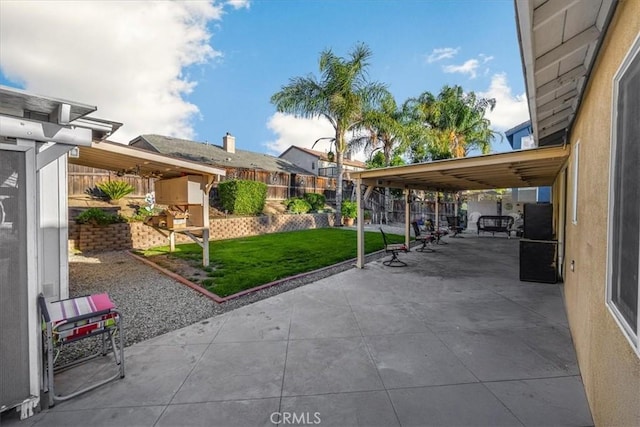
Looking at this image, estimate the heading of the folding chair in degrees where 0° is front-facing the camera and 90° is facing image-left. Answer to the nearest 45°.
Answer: approximately 315°

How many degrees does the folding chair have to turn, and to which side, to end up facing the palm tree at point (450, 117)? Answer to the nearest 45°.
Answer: approximately 45° to its left

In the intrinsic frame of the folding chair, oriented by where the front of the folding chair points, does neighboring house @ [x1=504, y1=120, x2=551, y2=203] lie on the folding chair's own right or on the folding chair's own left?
on the folding chair's own left

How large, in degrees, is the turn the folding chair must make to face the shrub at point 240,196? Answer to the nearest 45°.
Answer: approximately 90° to its left

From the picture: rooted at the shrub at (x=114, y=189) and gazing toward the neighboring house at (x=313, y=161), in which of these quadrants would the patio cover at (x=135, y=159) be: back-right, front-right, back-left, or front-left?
back-right

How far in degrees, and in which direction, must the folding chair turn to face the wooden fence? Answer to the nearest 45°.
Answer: approximately 90° to its left

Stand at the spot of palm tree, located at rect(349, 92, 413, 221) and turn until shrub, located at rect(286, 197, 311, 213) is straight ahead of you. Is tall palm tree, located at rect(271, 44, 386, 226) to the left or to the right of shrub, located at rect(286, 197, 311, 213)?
left

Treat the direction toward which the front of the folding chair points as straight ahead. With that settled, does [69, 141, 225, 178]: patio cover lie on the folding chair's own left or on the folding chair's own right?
on the folding chair's own left

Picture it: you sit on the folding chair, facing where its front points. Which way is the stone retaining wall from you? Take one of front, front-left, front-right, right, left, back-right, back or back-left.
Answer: back-left

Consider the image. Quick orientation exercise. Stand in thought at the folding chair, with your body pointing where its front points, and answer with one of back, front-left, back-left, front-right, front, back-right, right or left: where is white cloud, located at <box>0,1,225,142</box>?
back-left

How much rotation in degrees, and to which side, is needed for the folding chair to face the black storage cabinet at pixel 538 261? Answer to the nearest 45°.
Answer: approximately 45° to its left
